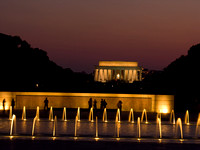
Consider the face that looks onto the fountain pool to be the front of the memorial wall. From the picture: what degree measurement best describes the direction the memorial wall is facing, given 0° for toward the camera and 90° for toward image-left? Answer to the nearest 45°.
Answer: approximately 0°
